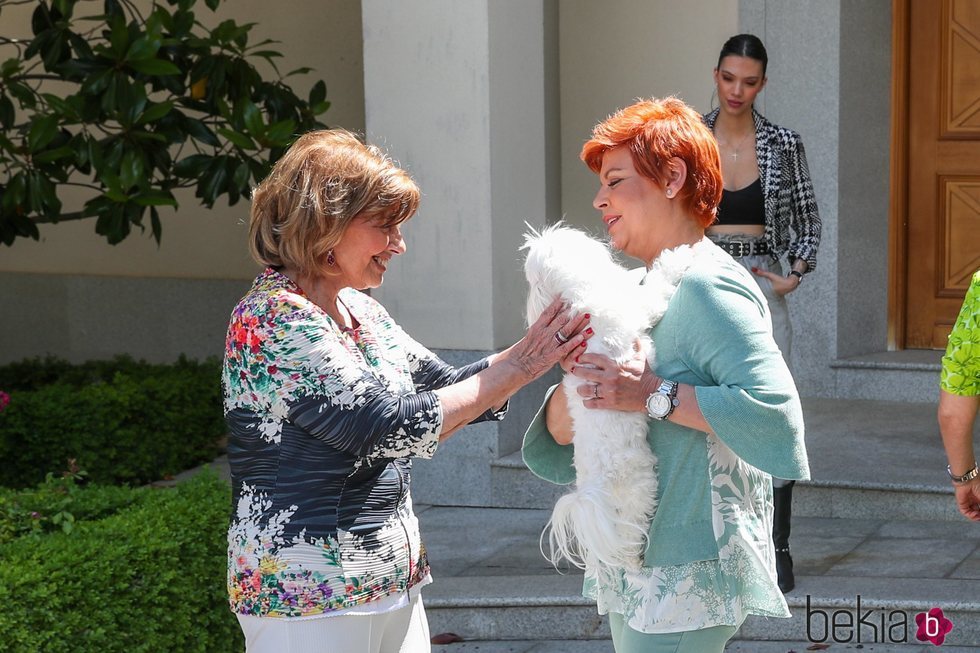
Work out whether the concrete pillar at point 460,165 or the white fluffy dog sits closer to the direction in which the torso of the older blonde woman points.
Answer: the white fluffy dog

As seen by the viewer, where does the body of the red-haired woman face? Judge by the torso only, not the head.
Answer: to the viewer's left

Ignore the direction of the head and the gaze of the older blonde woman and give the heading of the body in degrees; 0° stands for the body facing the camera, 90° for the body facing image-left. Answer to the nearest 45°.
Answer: approximately 270°

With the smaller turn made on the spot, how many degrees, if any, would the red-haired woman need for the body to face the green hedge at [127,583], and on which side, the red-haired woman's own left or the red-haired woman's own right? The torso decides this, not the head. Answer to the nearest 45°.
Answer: approximately 45° to the red-haired woman's own right

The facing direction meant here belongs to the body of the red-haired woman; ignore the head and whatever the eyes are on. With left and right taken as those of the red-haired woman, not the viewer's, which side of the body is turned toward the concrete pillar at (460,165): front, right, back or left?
right

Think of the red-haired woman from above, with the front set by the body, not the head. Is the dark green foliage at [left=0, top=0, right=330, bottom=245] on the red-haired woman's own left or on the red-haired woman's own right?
on the red-haired woman's own right

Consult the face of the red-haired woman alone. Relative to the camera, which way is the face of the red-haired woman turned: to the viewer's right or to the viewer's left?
to the viewer's left

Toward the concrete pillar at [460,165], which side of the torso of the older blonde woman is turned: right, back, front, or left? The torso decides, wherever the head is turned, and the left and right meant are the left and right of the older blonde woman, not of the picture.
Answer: left
